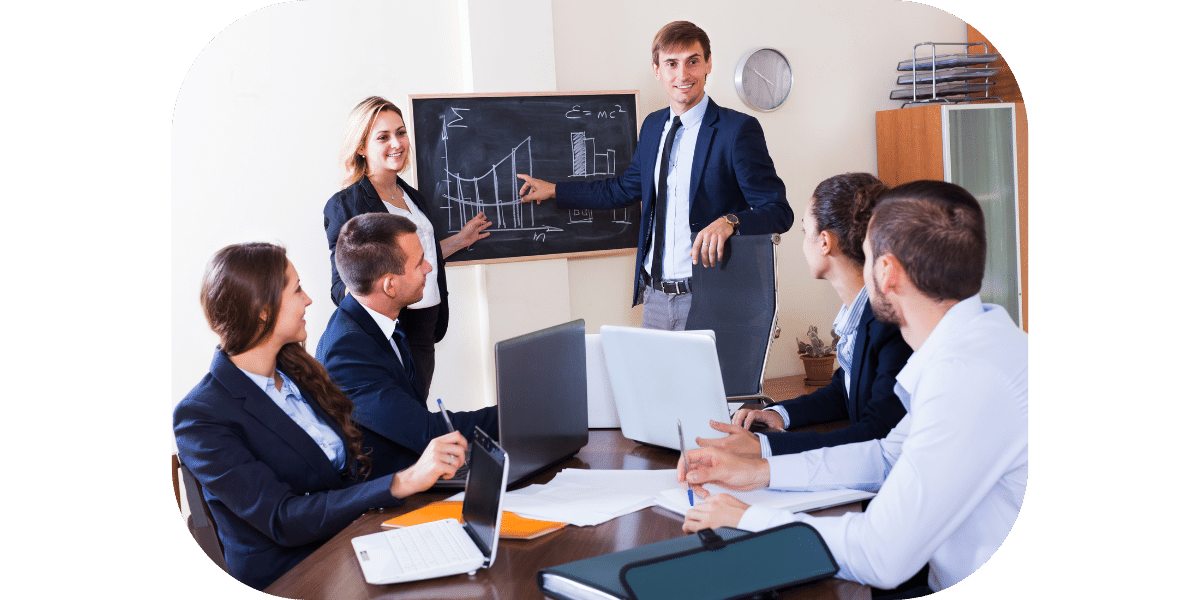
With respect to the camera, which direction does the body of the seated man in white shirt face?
to the viewer's left

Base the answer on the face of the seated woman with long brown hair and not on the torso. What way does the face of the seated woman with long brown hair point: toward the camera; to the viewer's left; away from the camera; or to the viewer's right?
to the viewer's right

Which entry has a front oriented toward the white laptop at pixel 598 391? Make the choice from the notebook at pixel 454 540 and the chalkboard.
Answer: the chalkboard

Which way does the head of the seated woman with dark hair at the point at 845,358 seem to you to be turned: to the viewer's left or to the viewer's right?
to the viewer's left

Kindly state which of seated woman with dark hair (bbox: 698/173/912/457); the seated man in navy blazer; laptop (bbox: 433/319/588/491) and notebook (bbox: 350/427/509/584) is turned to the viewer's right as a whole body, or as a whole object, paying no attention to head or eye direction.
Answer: the seated man in navy blazer

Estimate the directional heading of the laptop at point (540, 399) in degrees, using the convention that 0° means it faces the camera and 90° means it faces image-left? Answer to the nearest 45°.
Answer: approximately 135°

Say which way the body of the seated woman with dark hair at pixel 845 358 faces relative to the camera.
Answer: to the viewer's left

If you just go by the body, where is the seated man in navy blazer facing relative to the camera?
to the viewer's right

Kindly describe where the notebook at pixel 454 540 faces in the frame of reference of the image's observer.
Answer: facing to the left of the viewer
